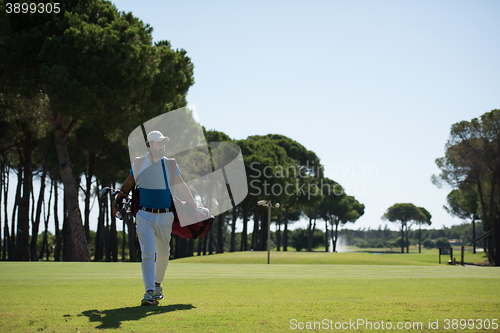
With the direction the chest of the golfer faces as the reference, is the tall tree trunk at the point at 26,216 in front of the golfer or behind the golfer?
behind

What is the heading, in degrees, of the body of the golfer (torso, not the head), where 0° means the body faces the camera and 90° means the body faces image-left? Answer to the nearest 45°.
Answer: approximately 0°
